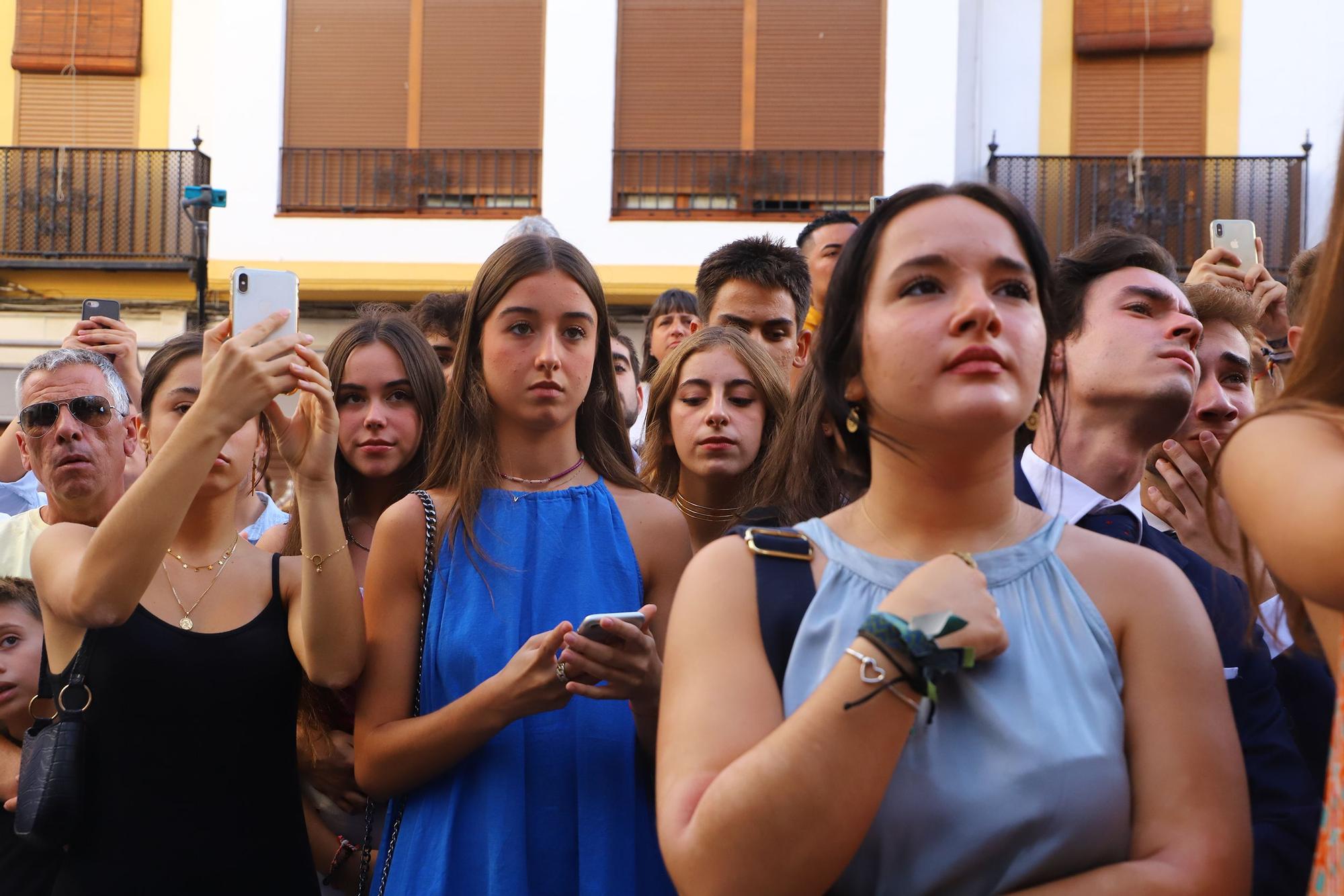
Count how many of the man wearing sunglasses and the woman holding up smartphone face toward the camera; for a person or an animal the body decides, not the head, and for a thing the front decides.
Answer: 2

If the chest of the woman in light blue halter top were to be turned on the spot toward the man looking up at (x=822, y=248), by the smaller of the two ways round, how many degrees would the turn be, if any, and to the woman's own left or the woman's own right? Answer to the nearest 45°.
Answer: approximately 180°

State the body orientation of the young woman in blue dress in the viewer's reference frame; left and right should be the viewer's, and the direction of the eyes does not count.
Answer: facing the viewer

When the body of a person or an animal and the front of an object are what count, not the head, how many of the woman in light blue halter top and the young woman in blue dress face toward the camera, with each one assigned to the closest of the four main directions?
2

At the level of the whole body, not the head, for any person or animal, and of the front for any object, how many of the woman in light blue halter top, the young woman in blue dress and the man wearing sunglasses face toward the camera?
3

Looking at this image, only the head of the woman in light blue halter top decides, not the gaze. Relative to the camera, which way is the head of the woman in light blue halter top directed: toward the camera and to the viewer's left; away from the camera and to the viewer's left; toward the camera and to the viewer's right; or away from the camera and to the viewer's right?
toward the camera and to the viewer's right

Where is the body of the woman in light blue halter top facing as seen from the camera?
toward the camera

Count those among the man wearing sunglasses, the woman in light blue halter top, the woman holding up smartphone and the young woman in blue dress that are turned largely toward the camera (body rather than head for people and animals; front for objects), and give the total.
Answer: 4
